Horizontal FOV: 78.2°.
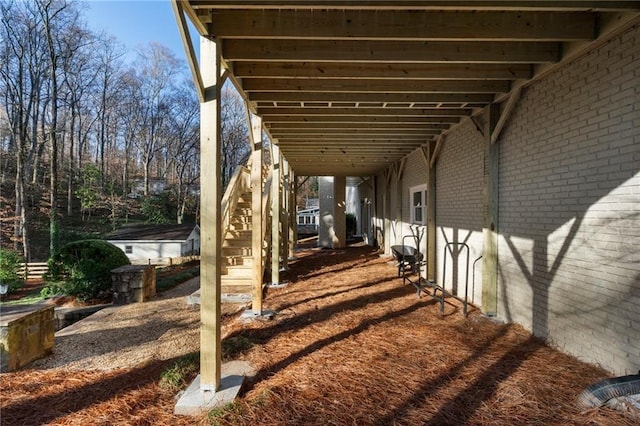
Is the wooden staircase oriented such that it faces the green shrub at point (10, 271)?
no

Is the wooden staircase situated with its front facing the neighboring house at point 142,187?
no

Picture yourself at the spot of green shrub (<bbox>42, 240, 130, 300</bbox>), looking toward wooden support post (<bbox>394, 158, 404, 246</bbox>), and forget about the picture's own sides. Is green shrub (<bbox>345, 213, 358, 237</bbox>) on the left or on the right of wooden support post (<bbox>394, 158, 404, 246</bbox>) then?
left

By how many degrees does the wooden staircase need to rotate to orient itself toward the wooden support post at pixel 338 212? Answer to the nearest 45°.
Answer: approximately 135° to its left

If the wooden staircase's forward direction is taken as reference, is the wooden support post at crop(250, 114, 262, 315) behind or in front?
in front

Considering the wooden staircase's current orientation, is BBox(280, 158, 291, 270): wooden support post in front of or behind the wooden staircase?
behind

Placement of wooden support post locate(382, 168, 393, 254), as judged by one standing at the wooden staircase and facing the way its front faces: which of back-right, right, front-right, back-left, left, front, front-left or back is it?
back-left

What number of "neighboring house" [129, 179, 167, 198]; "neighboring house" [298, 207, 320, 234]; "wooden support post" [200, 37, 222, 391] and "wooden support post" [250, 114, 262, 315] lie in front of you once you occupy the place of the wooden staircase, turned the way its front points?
2

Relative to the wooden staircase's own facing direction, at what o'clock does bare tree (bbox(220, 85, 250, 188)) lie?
The bare tree is roughly at 6 o'clock from the wooden staircase.

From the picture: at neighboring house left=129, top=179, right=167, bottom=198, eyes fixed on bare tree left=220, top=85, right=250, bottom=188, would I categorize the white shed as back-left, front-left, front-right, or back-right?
front-right

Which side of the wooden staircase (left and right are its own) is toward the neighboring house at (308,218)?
back

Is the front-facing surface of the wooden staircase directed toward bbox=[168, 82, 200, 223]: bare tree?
no

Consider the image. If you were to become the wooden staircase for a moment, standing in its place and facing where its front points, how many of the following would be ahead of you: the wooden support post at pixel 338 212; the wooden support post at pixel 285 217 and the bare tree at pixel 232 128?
0

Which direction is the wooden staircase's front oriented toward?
toward the camera
